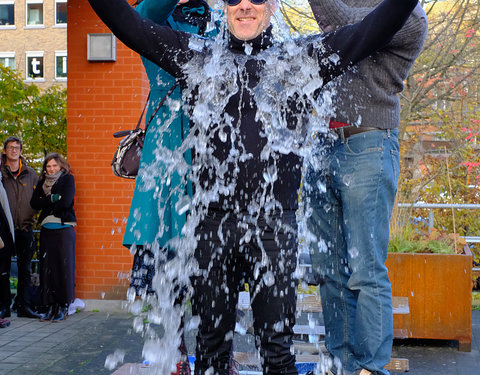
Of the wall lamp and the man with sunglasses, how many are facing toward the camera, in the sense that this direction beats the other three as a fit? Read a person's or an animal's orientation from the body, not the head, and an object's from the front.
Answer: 2

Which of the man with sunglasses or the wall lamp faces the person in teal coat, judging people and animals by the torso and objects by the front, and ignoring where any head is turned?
the wall lamp

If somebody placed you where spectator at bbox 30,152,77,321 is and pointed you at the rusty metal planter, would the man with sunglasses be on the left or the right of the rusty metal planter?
right

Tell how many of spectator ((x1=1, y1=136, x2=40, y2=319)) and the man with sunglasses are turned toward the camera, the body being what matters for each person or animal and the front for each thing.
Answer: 2
